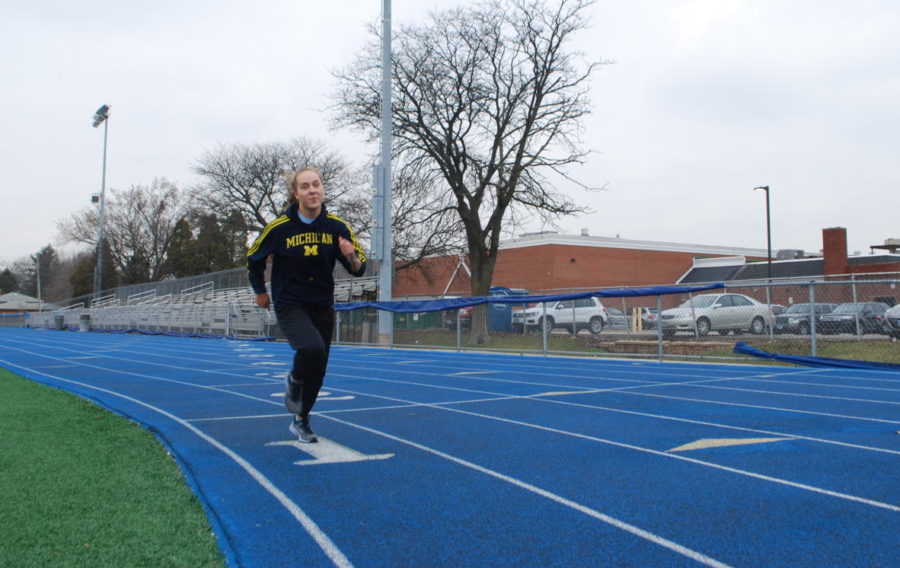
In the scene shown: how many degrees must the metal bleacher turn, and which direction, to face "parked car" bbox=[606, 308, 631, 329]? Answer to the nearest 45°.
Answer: approximately 90° to its left

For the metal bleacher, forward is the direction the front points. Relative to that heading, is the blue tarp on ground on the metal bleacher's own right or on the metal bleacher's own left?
on the metal bleacher's own left

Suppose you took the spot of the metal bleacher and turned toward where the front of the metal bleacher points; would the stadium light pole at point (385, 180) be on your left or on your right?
on your left

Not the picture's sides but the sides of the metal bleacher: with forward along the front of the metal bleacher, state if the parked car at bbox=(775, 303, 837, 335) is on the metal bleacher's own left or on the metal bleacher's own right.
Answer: on the metal bleacher's own left

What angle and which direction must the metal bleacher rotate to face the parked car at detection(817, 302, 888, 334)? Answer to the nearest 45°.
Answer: approximately 90° to its left

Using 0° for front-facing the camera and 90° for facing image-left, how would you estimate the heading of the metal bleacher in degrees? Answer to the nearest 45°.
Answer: approximately 45°
